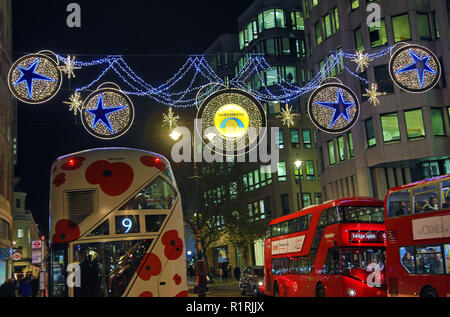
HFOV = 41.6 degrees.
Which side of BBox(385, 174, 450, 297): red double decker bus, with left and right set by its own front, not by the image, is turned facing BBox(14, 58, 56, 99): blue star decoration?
right

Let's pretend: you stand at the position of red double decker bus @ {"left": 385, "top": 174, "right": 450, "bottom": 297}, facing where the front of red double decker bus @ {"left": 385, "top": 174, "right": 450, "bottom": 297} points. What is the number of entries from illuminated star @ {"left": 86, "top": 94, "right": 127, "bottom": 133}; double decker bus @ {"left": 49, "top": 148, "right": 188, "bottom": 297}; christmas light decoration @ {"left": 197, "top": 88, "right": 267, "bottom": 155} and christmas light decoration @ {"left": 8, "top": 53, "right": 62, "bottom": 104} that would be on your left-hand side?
0

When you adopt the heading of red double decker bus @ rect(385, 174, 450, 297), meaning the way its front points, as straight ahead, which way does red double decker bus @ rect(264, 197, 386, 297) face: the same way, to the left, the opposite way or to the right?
the same way

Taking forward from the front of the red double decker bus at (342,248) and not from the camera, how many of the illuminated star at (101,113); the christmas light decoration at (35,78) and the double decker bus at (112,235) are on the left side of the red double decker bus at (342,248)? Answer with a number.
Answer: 0

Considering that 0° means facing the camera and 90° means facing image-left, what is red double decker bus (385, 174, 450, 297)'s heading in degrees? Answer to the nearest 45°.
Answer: approximately 315°

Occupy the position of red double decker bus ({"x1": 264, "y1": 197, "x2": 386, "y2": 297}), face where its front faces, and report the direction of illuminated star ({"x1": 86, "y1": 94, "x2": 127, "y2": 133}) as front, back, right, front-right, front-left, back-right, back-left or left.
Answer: right

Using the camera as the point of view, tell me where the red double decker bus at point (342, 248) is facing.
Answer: facing the viewer and to the right of the viewer
